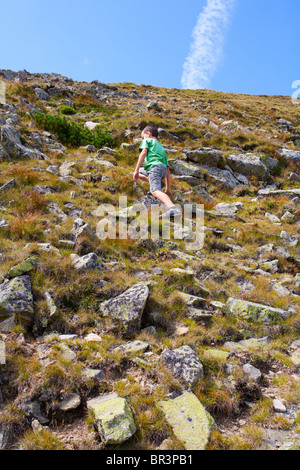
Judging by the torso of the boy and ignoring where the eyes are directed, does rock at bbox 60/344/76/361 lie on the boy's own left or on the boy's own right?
on the boy's own left

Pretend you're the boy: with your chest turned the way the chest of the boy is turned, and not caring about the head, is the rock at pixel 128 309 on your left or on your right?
on your left

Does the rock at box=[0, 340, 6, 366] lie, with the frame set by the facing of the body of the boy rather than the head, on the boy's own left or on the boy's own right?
on the boy's own left

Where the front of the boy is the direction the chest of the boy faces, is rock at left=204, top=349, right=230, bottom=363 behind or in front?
behind

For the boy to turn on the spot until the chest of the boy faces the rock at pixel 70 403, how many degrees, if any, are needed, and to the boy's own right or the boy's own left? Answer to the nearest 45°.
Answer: approximately 135° to the boy's own left

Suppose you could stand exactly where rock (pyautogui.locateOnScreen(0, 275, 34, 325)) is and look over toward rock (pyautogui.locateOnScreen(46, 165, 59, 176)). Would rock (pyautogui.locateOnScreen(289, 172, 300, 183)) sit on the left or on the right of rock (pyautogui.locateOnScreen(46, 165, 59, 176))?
right

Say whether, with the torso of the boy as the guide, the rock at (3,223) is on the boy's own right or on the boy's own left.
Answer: on the boy's own left

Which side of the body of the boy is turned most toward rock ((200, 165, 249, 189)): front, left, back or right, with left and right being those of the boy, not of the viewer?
right

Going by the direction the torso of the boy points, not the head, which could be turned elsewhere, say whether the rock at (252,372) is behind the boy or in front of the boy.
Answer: behind

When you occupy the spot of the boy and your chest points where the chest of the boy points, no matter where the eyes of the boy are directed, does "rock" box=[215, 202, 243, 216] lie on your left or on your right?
on your right

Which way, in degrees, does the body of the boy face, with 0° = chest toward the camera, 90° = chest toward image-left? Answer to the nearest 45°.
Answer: approximately 135°

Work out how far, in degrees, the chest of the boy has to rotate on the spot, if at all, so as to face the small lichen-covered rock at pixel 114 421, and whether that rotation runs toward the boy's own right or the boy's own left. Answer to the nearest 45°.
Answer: approximately 135° to the boy's own left
